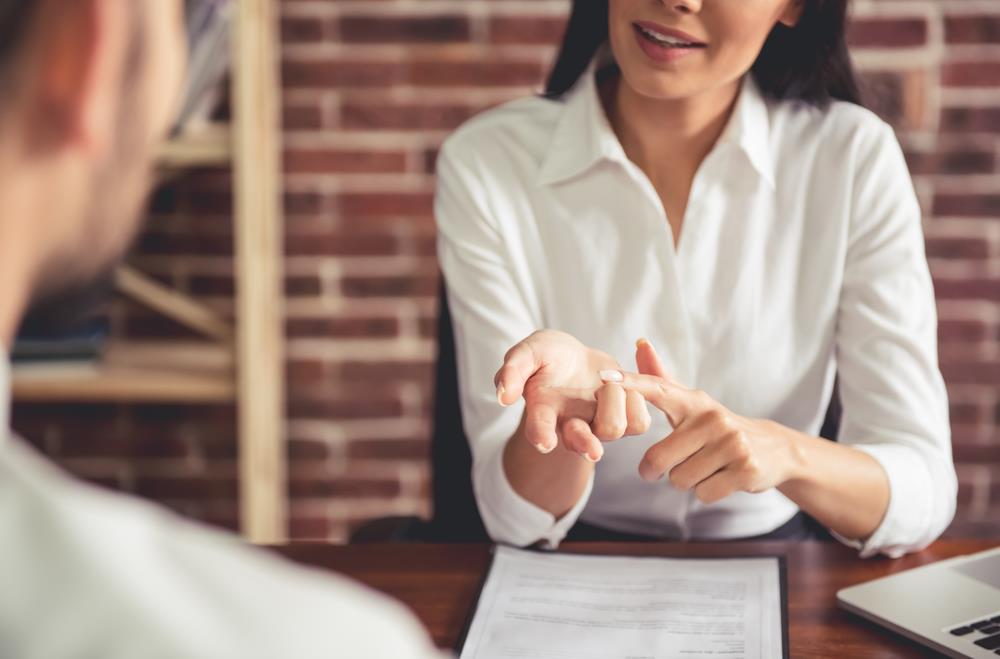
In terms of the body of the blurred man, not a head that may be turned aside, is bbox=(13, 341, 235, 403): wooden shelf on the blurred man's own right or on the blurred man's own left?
on the blurred man's own left

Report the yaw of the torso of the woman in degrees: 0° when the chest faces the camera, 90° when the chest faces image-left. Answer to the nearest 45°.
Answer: approximately 0°

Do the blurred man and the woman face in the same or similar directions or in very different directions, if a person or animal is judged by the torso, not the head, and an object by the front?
very different directions

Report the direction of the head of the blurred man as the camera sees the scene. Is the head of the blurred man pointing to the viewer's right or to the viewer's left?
to the viewer's right

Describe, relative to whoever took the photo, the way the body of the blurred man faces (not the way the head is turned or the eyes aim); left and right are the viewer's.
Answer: facing away from the viewer and to the right of the viewer

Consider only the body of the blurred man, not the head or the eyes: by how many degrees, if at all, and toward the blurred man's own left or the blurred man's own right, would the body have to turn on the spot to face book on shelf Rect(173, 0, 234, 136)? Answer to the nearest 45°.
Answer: approximately 45° to the blurred man's own left

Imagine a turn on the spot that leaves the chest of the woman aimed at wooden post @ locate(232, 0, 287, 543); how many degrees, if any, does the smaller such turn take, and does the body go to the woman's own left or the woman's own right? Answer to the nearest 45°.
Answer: approximately 135° to the woman's own right
